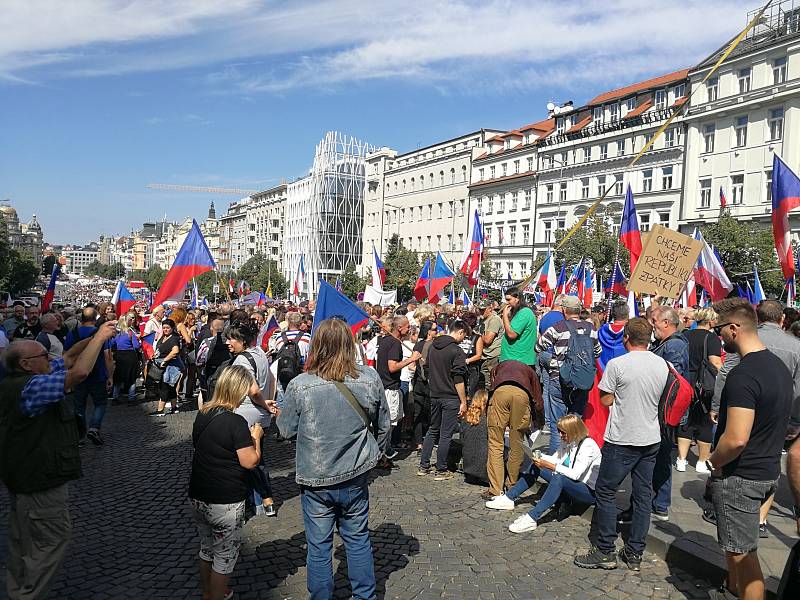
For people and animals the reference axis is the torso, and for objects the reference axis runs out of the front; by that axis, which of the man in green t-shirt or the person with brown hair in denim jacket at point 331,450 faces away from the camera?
the person with brown hair in denim jacket

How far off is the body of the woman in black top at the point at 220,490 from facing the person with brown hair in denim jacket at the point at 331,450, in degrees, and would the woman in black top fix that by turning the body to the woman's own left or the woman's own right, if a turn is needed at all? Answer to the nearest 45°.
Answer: approximately 90° to the woman's own right

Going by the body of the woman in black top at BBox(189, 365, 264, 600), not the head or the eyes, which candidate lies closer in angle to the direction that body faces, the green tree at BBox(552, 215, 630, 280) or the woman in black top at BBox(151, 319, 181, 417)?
the green tree

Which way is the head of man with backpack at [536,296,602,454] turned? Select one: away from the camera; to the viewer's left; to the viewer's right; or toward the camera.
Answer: away from the camera

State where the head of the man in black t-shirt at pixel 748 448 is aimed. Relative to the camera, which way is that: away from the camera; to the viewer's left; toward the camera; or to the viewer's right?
to the viewer's left

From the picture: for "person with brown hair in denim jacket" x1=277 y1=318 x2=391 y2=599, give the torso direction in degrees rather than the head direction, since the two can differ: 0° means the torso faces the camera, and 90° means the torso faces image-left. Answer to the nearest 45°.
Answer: approximately 180°

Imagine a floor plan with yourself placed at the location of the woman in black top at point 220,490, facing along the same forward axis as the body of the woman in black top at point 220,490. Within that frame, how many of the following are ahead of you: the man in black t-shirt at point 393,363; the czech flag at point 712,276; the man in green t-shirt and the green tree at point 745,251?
4

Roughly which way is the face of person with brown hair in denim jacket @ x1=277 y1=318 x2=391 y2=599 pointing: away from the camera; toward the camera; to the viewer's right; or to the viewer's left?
away from the camera

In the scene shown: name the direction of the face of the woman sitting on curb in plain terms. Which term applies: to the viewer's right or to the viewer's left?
to the viewer's left

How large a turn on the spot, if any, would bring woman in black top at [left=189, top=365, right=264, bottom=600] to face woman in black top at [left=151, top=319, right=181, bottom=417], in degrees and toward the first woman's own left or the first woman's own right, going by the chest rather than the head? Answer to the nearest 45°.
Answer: approximately 45° to the first woman's own left

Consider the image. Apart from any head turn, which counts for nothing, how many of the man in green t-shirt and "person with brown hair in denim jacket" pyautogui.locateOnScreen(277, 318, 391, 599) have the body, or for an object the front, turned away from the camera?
1

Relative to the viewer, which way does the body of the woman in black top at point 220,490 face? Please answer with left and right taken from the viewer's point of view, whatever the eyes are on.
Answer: facing away from the viewer and to the right of the viewer

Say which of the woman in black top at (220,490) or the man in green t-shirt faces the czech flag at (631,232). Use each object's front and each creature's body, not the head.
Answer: the woman in black top
